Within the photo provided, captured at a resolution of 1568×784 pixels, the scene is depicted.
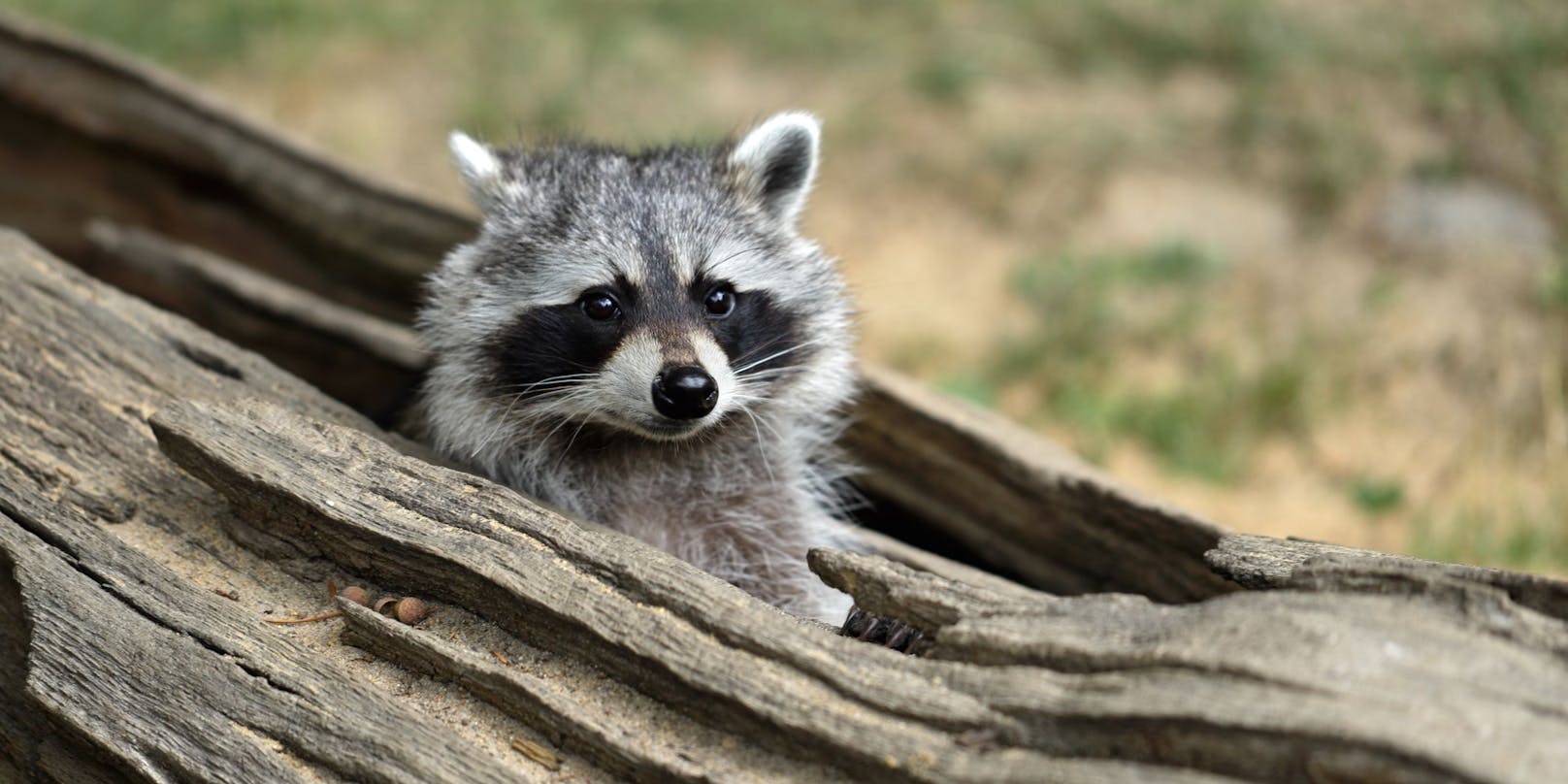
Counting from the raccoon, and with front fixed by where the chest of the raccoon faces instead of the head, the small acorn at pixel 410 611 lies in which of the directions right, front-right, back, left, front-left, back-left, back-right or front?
front

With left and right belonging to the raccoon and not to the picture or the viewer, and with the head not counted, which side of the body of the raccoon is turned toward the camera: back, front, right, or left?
front
